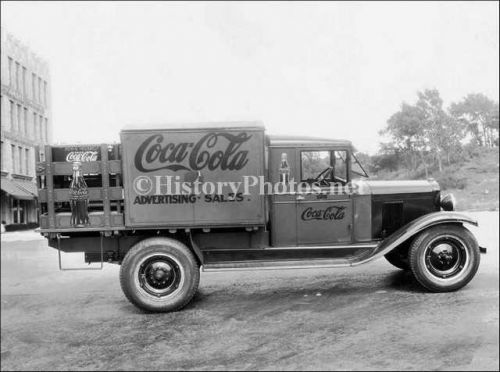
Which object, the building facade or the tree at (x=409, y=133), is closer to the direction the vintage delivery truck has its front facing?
the tree

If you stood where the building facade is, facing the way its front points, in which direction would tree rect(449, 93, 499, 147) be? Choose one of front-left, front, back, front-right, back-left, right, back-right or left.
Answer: front-left

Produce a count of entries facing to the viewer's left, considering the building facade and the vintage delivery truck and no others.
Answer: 0

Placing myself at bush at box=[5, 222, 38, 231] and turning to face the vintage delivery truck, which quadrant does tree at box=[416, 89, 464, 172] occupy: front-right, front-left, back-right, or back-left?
front-left

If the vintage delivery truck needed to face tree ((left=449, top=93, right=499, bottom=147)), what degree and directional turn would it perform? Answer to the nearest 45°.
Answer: approximately 45° to its left

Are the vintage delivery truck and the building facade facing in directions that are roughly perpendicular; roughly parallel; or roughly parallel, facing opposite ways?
roughly parallel

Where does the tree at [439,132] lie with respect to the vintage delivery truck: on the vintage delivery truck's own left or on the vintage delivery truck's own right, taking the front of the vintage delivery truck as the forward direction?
on the vintage delivery truck's own left

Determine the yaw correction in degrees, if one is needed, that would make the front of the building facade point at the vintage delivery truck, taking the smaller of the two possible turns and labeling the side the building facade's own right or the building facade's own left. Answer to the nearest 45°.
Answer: approximately 45° to the building facade's own right

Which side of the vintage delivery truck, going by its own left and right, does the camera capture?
right

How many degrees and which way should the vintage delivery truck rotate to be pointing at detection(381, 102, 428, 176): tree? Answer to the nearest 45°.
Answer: approximately 45° to its left

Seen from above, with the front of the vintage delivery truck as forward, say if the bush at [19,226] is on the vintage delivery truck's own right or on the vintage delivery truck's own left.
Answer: on the vintage delivery truck's own left
